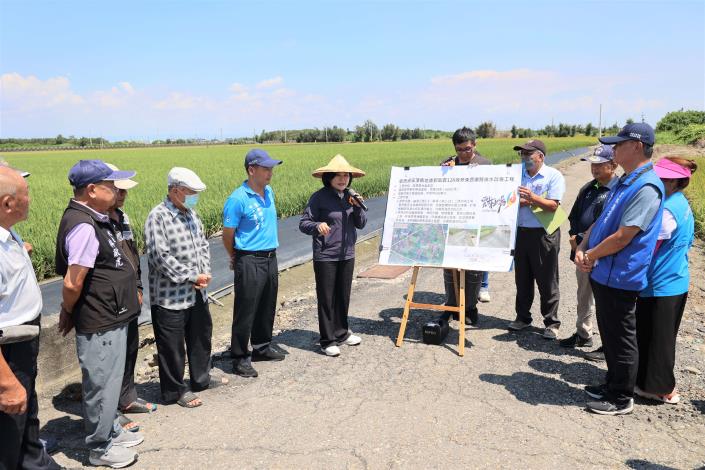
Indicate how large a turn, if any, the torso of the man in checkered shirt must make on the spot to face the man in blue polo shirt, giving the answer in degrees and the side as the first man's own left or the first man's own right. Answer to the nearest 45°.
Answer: approximately 90° to the first man's own left

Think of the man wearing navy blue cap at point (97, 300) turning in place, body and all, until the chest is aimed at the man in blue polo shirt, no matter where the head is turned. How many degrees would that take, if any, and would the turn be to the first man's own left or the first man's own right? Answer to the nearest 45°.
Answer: approximately 45° to the first man's own left

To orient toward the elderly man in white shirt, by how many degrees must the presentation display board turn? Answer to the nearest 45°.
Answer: approximately 45° to its right

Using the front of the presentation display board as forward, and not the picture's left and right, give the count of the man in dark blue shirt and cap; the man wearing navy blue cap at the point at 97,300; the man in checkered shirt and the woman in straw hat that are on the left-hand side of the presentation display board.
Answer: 1

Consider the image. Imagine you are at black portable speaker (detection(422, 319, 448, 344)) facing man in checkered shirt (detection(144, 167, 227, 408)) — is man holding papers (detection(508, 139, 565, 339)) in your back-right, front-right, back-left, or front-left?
back-left

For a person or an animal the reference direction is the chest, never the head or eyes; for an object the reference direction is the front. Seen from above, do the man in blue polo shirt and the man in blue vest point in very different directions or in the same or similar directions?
very different directions

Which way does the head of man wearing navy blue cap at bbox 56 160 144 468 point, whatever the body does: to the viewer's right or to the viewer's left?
to the viewer's right

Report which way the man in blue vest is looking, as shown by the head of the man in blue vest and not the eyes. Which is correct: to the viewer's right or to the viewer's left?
to the viewer's left

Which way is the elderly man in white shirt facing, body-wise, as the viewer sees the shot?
to the viewer's right

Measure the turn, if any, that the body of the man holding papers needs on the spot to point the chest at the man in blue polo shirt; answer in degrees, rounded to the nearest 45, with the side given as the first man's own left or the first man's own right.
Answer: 0° — they already face them

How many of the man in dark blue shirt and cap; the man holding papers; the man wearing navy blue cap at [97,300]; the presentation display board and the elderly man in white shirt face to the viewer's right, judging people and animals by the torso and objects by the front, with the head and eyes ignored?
2

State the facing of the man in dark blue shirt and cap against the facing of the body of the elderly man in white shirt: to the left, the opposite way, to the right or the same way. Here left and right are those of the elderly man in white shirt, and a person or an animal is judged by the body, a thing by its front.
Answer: the opposite way

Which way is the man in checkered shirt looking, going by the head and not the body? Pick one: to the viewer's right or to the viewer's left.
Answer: to the viewer's right

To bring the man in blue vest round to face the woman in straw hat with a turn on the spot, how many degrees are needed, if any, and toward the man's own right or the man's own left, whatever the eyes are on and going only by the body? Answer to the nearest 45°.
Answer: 0° — they already face them

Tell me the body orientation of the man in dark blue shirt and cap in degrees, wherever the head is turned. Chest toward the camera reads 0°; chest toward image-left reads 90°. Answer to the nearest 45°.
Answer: approximately 45°

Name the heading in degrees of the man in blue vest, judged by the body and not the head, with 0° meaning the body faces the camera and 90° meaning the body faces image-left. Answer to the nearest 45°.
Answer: approximately 90°

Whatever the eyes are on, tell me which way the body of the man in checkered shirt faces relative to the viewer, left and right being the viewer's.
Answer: facing the viewer and to the right of the viewer

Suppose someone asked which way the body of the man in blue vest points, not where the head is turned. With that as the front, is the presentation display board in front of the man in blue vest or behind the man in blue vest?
in front
